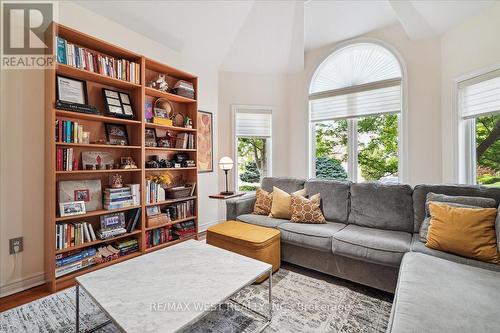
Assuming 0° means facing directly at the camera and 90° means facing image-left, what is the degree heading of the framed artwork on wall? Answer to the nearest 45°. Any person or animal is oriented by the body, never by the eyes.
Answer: approximately 315°

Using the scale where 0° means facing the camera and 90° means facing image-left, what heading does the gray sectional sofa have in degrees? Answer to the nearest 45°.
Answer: approximately 45°

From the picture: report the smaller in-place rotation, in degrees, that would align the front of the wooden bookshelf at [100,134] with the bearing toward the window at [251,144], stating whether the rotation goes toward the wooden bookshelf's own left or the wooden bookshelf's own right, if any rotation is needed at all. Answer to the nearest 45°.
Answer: approximately 45° to the wooden bookshelf's own left

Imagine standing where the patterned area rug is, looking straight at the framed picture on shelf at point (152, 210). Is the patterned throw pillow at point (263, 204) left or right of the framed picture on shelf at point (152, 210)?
right

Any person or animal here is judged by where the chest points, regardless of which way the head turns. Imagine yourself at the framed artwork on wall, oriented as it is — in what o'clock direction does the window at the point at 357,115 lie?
The window is roughly at 11 o'clock from the framed artwork on wall.

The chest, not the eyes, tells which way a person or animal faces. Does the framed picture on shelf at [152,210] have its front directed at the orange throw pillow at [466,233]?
yes

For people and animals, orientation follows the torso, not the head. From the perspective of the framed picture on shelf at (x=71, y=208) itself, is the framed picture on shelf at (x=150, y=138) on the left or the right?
on its left
